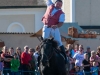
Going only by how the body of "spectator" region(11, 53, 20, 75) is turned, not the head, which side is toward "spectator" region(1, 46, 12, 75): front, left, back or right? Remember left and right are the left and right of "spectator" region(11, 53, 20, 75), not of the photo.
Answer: right

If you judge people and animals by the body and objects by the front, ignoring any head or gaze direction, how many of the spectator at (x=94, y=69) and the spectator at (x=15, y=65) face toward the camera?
2

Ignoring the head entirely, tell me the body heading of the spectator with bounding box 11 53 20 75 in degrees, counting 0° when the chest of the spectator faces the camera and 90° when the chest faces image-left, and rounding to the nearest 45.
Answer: approximately 0°

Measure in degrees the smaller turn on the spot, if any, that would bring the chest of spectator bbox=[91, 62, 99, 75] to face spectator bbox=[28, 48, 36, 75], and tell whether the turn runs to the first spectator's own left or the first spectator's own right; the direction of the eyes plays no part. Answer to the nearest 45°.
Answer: approximately 90° to the first spectator's own right

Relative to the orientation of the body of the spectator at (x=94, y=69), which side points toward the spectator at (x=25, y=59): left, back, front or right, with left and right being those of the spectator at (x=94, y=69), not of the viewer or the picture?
right

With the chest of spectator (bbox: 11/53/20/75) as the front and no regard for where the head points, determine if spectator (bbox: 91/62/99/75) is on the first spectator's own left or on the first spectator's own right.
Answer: on the first spectator's own left

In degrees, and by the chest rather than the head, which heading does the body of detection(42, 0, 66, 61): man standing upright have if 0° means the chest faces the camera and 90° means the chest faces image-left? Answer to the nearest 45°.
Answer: approximately 0°

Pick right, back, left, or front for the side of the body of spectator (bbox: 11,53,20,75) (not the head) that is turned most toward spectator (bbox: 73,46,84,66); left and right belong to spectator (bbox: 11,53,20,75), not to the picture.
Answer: left

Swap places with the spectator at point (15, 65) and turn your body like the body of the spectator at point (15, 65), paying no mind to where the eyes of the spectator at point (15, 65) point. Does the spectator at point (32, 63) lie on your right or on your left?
on your left

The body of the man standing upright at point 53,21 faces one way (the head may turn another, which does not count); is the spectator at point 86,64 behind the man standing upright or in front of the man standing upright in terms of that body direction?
behind

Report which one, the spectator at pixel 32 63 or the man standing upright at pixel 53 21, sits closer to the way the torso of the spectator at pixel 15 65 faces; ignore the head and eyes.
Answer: the man standing upright
